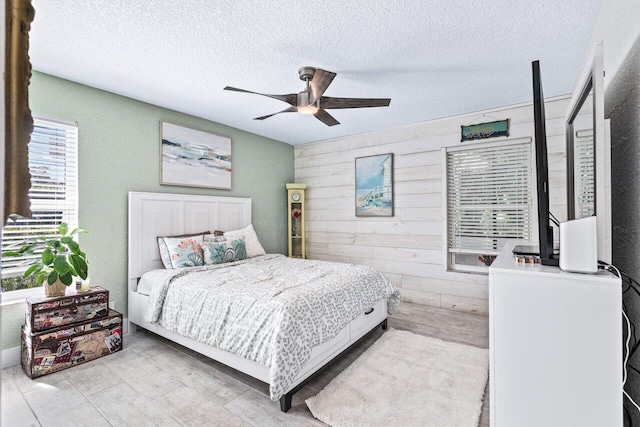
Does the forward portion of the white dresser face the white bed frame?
yes

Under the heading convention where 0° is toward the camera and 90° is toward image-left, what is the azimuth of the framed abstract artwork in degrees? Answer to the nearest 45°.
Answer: approximately 315°

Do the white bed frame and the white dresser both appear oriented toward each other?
yes

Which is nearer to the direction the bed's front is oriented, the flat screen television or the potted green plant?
the flat screen television

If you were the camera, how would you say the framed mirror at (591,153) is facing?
facing to the left of the viewer

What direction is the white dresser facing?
to the viewer's left

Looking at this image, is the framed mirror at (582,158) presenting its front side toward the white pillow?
yes

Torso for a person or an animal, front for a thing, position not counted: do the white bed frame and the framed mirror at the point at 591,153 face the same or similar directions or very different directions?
very different directions

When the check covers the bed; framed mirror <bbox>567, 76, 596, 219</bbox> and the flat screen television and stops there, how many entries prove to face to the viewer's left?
2

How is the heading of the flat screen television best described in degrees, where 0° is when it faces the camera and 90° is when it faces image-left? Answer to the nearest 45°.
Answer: approximately 90°
